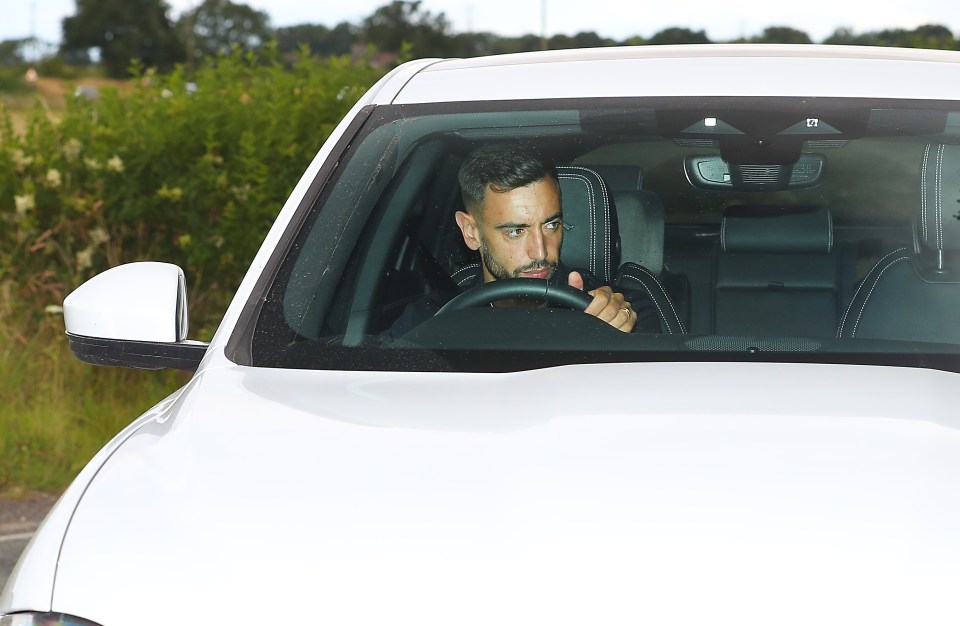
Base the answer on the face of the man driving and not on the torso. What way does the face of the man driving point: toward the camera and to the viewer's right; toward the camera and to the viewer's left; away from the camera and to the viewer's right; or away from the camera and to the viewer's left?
toward the camera and to the viewer's right

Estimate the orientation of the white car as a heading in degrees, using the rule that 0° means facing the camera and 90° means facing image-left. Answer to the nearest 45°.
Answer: approximately 0°

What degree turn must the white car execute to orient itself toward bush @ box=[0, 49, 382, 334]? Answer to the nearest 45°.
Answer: approximately 180°

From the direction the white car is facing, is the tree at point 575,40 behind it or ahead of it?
behind
